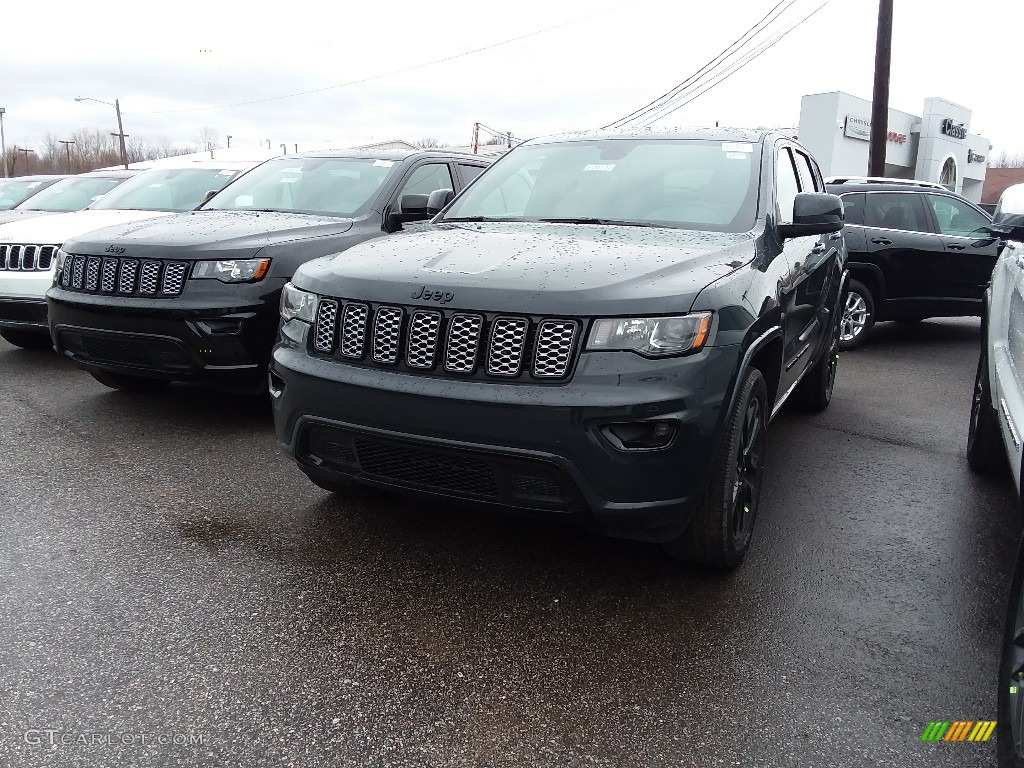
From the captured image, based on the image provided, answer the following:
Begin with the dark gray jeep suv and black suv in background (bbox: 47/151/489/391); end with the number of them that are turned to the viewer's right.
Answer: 0

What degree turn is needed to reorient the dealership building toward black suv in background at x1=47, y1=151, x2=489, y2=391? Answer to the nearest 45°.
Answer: approximately 45° to its right

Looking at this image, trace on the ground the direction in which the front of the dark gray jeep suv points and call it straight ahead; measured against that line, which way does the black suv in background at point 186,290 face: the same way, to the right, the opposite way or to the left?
the same way

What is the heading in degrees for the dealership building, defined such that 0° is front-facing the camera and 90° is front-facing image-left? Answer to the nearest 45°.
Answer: approximately 315°

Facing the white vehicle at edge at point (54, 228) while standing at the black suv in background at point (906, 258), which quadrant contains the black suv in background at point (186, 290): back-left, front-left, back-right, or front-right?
front-left

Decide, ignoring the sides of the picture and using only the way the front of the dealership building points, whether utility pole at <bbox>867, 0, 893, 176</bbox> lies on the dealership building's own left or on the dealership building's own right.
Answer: on the dealership building's own right

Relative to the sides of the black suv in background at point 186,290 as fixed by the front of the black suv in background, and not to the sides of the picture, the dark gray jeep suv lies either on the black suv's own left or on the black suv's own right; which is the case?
on the black suv's own left

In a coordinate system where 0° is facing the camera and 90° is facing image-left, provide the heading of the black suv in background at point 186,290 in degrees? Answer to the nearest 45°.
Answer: approximately 45°

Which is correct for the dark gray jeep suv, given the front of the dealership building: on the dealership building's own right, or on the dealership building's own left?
on the dealership building's own right

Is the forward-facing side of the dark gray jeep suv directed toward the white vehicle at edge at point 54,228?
no

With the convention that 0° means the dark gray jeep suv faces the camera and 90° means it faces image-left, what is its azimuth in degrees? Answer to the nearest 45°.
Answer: approximately 45°

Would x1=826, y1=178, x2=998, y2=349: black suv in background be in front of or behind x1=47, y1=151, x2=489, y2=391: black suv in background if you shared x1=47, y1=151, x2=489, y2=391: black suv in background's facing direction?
behind

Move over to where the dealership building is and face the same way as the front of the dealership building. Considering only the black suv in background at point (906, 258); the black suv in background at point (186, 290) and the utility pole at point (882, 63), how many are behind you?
0

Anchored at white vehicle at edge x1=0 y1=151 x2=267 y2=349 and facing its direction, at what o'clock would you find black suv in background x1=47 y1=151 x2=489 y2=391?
The black suv in background is roughly at 10 o'clock from the white vehicle at edge.

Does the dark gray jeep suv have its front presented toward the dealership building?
no

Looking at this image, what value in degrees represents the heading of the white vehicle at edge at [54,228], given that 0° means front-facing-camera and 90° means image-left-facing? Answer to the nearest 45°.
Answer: approximately 45°

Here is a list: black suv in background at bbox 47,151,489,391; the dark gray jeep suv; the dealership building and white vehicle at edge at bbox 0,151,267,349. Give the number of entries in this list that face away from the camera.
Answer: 0

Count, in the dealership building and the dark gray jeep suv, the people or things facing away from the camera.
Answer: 0

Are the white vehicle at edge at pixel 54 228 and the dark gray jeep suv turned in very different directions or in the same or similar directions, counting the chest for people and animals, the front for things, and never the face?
same or similar directions

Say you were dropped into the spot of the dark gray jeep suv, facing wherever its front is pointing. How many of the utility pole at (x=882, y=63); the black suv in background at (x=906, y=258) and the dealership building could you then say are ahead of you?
0

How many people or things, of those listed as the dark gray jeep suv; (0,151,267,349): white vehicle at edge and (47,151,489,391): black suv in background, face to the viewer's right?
0
